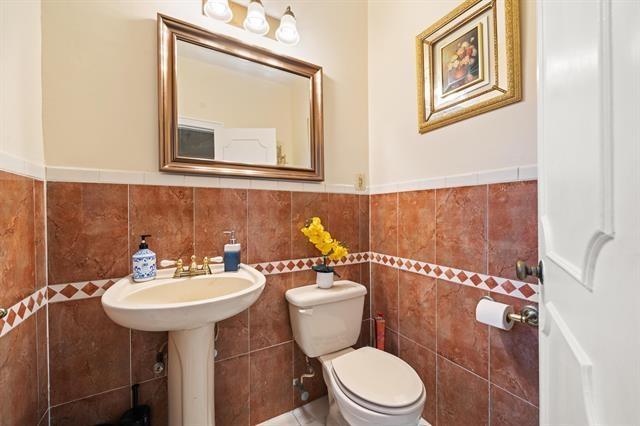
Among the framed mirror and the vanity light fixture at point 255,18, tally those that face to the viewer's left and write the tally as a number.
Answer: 0

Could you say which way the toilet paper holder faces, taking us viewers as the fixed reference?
facing the viewer and to the left of the viewer

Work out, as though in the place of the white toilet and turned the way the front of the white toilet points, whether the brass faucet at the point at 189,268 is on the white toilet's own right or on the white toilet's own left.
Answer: on the white toilet's own right

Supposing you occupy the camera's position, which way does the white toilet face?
facing the viewer and to the right of the viewer

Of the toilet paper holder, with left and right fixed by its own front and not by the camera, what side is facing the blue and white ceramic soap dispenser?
front

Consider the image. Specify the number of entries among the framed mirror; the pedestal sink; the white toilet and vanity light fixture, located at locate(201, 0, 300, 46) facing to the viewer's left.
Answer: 0

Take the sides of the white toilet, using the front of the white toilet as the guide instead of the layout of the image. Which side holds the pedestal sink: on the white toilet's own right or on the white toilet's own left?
on the white toilet's own right

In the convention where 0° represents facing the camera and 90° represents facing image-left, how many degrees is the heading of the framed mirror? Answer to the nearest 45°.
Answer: approximately 315°
